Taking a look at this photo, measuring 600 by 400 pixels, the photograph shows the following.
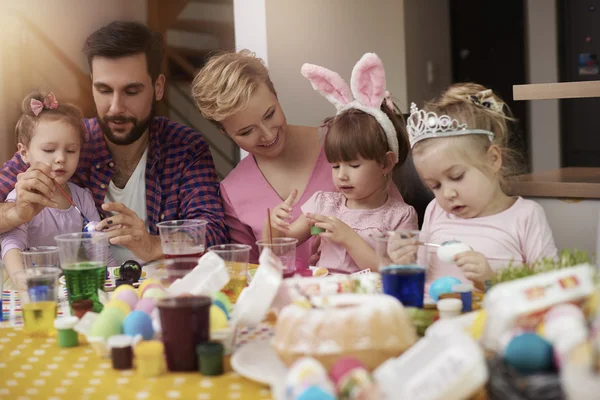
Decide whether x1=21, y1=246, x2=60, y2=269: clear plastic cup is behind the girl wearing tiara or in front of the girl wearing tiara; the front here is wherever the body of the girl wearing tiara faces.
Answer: in front

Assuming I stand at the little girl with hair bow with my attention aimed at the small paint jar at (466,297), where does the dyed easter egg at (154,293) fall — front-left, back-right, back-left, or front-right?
front-right

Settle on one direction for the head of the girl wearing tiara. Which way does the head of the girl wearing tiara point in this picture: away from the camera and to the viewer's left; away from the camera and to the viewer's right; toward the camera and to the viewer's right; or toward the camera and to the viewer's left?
toward the camera and to the viewer's left

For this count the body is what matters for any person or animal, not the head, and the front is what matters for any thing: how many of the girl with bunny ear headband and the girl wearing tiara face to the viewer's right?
0

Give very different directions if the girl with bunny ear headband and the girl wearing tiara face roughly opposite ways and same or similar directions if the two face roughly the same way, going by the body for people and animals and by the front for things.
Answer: same or similar directions

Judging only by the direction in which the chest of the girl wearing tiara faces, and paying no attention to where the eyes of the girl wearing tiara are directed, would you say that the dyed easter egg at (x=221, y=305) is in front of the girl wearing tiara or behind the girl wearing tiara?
in front

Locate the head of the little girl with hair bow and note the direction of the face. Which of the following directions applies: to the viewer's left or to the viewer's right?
to the viewer's right

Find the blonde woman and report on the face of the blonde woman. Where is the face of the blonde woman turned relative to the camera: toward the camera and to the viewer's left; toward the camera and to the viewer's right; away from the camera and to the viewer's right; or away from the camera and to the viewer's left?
toward the camera and to the viewer's right

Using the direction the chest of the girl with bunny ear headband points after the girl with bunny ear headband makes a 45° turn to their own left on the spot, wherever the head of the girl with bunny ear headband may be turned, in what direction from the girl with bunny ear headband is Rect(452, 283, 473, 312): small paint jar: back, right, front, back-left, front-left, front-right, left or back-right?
front

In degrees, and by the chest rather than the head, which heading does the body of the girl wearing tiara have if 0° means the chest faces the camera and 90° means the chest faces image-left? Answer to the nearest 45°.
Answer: approximately 45°

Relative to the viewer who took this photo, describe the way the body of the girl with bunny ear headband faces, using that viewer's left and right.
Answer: facing the viewer and to the left of the viewer

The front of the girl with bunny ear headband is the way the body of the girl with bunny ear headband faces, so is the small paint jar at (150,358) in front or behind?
in front
